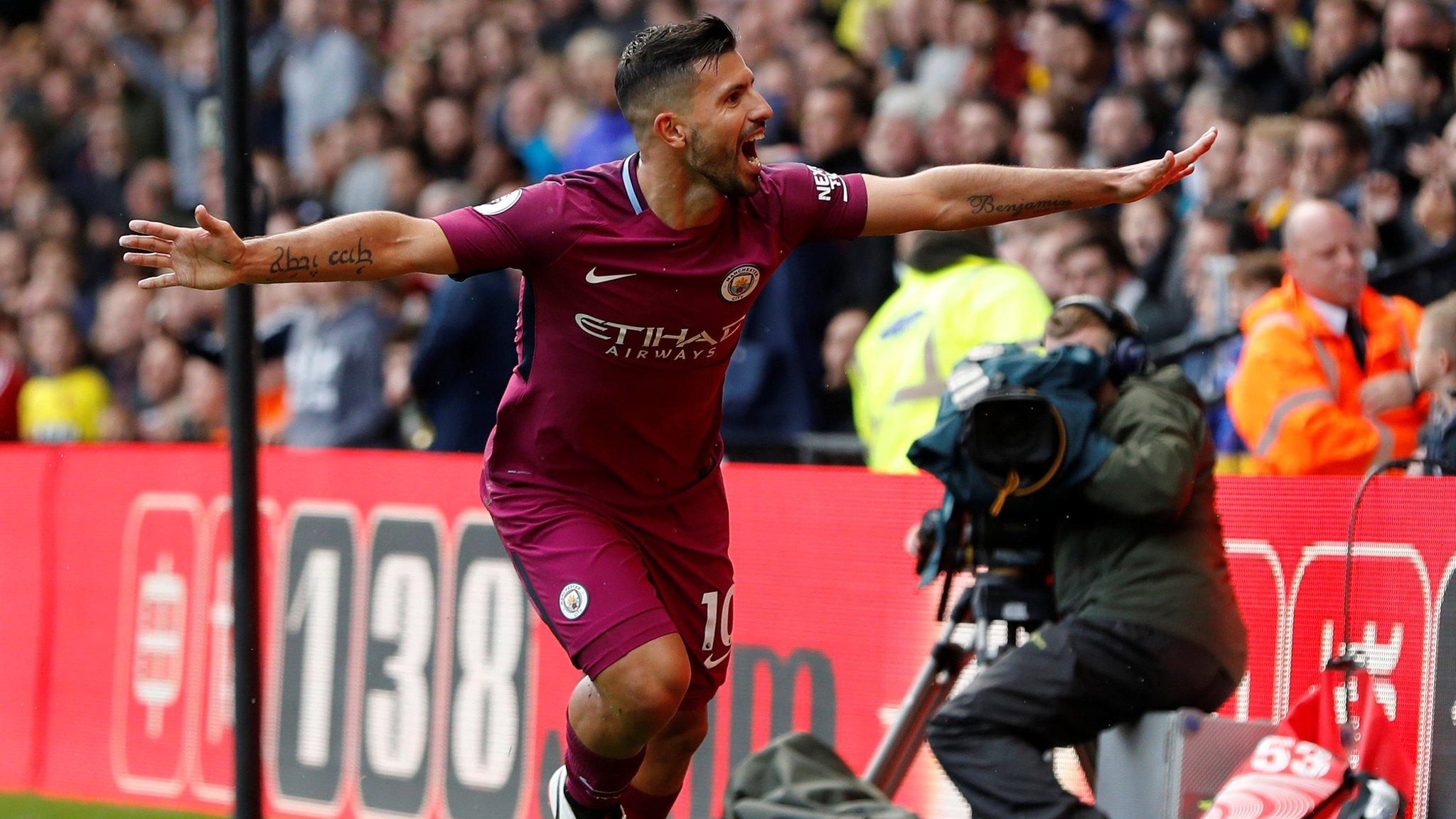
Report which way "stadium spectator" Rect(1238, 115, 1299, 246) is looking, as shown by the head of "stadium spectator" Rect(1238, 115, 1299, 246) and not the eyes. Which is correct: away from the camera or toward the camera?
toward the camera

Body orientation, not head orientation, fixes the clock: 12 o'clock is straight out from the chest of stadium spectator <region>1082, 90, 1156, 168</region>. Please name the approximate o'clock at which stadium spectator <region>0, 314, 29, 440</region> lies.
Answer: stadium spectator <region>0, 314, 29, 440</region> is roughly at 2 o'clock from stadium spectator <region>1082, 90, 1156, 168</region>.

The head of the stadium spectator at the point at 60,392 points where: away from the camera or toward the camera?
toward the camera

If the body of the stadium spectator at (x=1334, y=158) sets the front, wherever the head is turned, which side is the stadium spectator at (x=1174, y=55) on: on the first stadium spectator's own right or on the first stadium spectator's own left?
on the first stadium spectator's own right

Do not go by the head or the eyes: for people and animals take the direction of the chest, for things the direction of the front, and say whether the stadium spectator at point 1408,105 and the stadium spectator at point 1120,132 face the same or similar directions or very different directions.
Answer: same or similar directions

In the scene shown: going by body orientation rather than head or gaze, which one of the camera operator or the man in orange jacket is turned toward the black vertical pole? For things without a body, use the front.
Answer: the camera operator

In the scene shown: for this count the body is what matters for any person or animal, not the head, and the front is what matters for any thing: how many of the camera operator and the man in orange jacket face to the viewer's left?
1

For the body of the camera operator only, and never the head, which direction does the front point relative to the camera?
to the viewer's left

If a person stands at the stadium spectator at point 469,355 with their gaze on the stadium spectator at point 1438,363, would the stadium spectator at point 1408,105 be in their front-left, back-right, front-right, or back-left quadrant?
front-left
